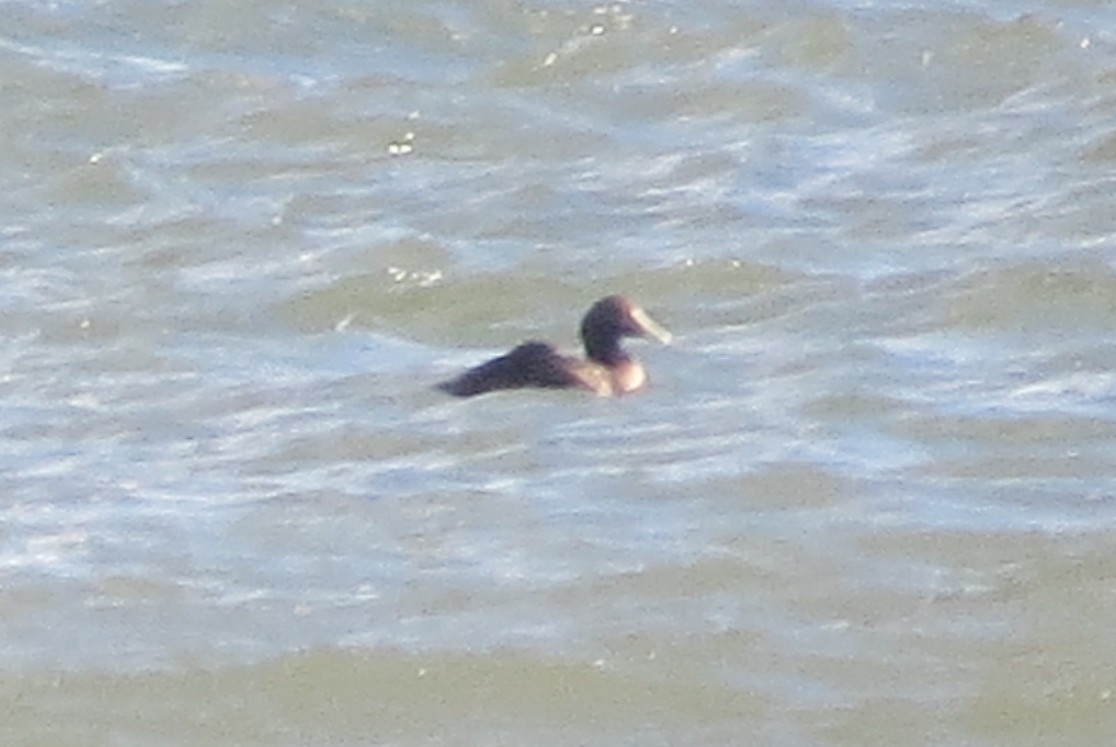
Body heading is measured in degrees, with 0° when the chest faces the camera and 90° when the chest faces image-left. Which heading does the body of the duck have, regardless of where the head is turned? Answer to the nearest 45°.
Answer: approximately 270°
